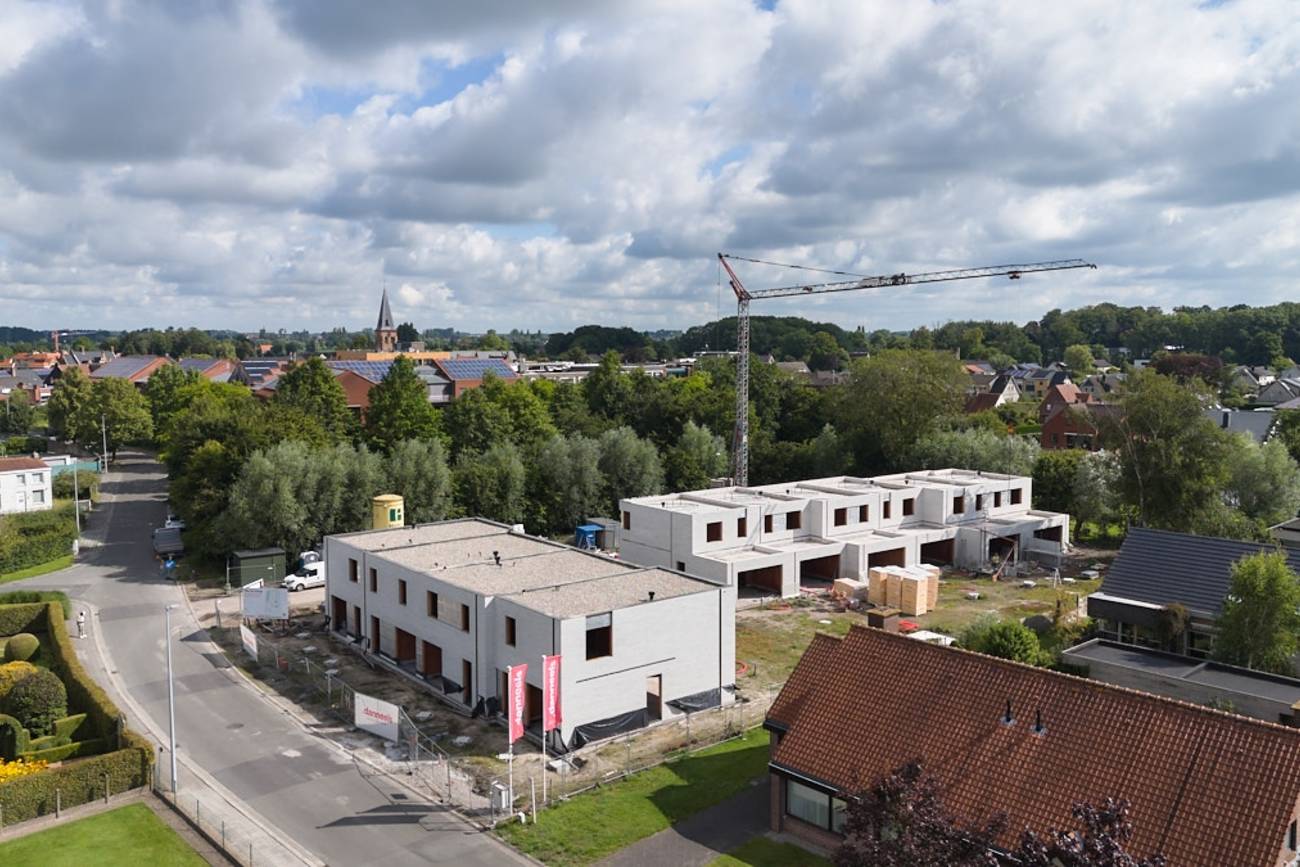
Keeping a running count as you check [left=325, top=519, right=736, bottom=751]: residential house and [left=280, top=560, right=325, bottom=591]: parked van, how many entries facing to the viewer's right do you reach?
0

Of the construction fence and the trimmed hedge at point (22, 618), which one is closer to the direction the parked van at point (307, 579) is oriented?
the trimmed hedge

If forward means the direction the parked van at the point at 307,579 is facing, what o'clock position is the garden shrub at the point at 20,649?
The garden shrub is roughly at 12 o'clock from the parked van.

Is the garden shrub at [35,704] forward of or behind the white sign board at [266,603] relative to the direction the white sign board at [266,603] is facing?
forward

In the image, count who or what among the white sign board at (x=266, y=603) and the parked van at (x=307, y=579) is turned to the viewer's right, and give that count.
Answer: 0

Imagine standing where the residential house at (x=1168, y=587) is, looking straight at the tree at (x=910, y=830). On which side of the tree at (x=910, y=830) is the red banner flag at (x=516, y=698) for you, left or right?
right

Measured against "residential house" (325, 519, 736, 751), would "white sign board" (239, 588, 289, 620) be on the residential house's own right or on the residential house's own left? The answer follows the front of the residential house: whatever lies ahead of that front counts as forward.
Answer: on the residential house's own right

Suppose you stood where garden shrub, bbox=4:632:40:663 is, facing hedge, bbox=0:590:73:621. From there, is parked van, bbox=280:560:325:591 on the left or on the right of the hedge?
right

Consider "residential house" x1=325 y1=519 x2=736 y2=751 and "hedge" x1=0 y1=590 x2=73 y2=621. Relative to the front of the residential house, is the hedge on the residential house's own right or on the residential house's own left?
on the residential house's own right

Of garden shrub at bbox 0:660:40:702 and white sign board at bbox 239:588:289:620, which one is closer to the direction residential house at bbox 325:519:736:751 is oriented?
the garden shrub

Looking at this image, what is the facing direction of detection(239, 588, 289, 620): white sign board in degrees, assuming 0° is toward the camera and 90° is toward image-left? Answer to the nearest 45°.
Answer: approximately 0°
